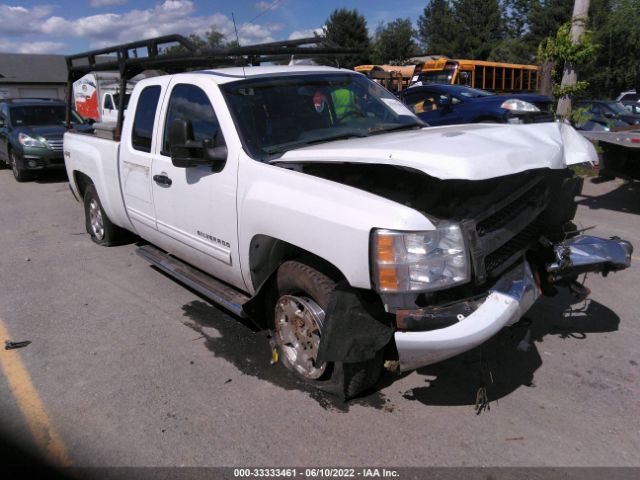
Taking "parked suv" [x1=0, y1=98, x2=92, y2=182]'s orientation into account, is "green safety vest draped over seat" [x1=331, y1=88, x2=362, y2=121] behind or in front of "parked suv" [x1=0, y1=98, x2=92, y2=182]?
in front

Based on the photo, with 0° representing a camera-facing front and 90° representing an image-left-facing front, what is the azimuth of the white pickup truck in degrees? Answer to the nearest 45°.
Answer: approximately 315°

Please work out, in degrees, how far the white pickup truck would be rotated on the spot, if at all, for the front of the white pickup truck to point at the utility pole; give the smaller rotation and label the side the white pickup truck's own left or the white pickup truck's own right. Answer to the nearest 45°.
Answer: approximately 90° to the white pickup truck's own left

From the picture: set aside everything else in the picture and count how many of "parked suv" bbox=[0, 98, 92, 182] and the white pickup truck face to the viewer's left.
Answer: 0

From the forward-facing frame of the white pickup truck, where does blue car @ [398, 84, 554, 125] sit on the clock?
The blue car is roughly at 8 o'clock from the white pickup truck.

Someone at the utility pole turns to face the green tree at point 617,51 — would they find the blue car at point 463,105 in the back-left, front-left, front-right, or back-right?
back-left
